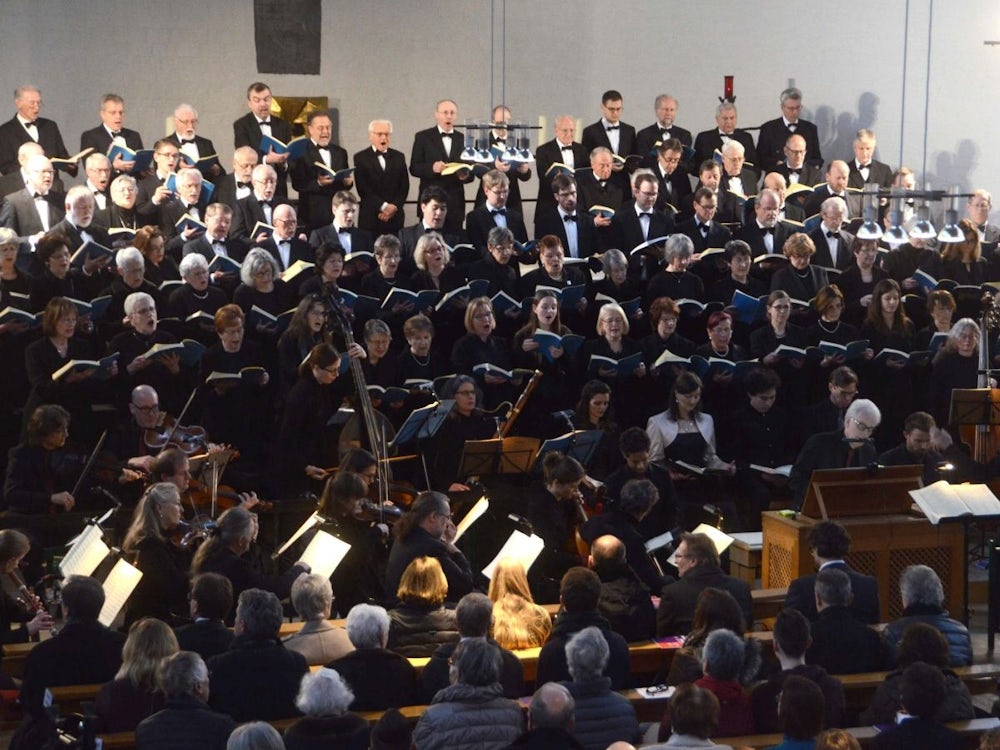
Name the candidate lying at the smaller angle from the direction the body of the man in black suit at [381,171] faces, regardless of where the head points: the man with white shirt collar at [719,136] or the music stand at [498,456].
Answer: the music stand

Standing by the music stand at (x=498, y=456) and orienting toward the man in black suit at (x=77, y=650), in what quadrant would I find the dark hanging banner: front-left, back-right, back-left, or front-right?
back-right

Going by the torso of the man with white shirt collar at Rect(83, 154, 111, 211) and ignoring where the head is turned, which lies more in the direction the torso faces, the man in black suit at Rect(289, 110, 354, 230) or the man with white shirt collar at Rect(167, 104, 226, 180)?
the man in black suit

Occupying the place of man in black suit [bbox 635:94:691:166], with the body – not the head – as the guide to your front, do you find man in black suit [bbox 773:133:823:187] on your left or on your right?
on your left

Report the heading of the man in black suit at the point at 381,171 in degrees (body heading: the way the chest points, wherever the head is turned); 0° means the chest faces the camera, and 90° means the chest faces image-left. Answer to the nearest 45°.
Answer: approximately 0°

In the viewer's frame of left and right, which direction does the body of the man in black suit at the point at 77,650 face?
facing away from the viewer

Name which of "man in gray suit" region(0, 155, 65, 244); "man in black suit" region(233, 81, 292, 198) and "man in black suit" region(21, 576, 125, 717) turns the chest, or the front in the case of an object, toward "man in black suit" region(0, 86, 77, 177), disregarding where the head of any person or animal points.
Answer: "man in black suit" region(21, 576, 125, 717)

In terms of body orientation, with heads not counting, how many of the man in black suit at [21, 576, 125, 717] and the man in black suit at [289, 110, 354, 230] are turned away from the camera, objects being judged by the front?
1

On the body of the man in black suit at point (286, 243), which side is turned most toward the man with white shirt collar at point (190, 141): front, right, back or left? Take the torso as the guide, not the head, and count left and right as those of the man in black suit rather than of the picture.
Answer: back

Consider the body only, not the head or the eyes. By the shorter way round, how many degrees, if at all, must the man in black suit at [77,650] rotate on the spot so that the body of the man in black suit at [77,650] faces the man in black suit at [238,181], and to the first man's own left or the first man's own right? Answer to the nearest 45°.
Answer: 0° — they already face them

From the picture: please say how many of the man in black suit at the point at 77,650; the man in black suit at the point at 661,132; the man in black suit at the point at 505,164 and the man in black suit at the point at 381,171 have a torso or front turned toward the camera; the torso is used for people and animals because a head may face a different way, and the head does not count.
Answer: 3
